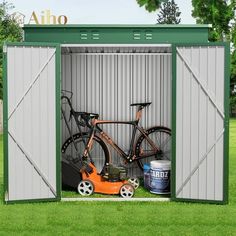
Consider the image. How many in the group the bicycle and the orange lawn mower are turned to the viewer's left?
1

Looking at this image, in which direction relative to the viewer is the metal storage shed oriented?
toward the camera

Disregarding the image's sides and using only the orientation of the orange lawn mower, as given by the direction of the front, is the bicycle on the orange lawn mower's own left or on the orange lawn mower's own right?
on the orange lawn mower's own left

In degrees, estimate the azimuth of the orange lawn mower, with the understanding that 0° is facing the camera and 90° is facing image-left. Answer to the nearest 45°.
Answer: approximately 270°

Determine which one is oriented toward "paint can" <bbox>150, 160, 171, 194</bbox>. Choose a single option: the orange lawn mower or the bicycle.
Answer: the orange lawn mower

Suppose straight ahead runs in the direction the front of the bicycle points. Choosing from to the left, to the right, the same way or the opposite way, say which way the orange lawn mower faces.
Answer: the opposite way

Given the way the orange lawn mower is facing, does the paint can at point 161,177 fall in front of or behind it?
in front

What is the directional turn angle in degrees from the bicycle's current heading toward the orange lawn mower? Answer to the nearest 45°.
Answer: approximately 90° to its left
